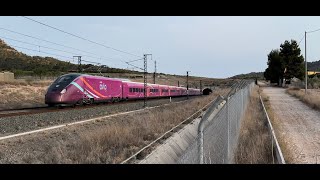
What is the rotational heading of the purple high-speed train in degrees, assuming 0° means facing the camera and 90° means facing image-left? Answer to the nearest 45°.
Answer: approximately 45°

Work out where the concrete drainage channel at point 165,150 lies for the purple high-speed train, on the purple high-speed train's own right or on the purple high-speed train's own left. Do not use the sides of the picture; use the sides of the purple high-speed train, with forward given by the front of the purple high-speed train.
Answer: on the purple high-speed train's own left
